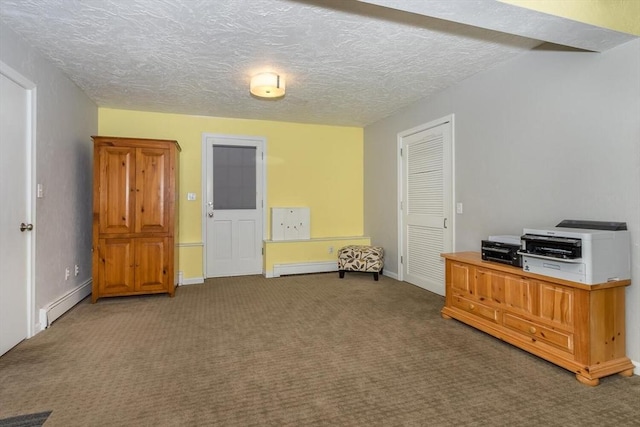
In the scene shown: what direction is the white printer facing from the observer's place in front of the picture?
facing the viewer and to the left of the viewer

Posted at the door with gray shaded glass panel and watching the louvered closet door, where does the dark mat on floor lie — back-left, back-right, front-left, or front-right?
front-right

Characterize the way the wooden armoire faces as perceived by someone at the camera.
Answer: facing the viewer

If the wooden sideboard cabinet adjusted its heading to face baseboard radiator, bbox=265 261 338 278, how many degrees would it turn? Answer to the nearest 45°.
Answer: approximately 90° to its right

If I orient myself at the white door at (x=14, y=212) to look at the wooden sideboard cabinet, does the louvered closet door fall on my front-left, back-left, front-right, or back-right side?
front-left

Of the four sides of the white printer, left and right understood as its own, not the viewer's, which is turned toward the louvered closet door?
right

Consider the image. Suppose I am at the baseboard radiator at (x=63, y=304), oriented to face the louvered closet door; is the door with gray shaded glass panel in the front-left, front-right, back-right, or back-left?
front-left

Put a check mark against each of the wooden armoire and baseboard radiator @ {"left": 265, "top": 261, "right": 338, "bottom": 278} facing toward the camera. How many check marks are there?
2

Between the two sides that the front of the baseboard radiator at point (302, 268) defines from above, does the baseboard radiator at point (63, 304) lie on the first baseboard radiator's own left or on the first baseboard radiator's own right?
on the first baseboard radiator's own right

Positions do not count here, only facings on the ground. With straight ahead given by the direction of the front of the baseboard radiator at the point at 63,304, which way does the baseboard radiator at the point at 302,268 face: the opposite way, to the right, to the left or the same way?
to the right

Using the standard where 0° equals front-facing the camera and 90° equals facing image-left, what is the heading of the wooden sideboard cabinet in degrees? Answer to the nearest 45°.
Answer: approximately 45°

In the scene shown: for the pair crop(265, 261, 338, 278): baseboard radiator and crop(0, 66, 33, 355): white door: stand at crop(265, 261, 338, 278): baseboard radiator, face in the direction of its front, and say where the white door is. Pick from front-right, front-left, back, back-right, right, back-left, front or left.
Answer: front-right

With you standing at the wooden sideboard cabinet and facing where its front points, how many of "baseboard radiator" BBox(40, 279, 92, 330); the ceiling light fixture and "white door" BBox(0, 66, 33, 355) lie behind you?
0

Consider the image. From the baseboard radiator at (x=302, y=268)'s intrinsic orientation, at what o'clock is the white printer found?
The white printer is roughly at 11 o'clock from the baseboard radiator.

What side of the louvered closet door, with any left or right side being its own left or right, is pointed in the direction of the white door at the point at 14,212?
front

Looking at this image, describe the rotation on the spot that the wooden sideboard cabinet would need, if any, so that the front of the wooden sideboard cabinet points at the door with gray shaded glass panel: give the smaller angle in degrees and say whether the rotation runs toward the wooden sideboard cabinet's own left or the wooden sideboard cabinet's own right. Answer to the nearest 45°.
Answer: approximately 45° to the wooden sideboard cabinet's own right

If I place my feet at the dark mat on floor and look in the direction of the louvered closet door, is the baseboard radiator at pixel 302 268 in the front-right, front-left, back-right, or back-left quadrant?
front-left
